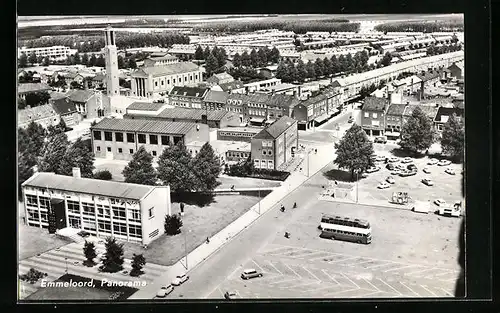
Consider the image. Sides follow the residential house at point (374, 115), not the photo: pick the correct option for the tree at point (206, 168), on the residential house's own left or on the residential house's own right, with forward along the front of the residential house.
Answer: on the residential house's own right

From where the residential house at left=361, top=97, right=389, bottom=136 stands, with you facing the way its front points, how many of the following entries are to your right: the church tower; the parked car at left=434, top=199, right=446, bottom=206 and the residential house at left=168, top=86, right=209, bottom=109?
2

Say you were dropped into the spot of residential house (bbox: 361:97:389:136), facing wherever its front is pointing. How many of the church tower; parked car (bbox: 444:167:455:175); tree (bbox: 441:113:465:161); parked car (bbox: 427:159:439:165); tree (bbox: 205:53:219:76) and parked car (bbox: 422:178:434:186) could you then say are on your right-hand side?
2

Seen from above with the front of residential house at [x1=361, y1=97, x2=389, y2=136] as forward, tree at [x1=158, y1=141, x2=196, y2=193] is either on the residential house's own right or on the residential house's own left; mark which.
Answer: on the residential house's own right

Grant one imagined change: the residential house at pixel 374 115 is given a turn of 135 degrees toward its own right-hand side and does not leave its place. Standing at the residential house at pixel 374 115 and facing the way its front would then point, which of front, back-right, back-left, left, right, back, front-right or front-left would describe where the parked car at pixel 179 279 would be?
left
